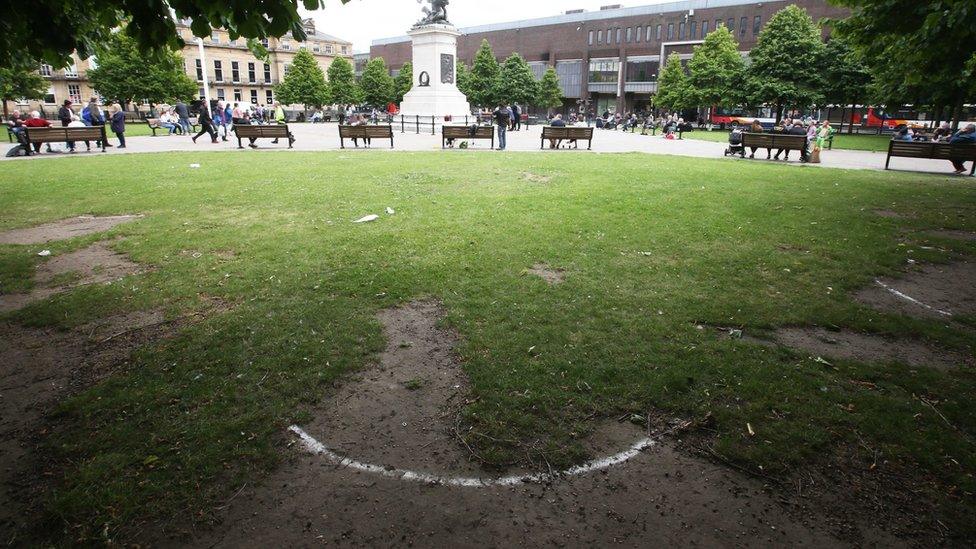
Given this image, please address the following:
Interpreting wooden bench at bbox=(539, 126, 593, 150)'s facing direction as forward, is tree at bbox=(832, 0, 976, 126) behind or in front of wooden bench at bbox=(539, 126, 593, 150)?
in front

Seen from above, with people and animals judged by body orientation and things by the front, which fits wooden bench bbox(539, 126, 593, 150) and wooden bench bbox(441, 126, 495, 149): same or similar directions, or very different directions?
same or similar directions
